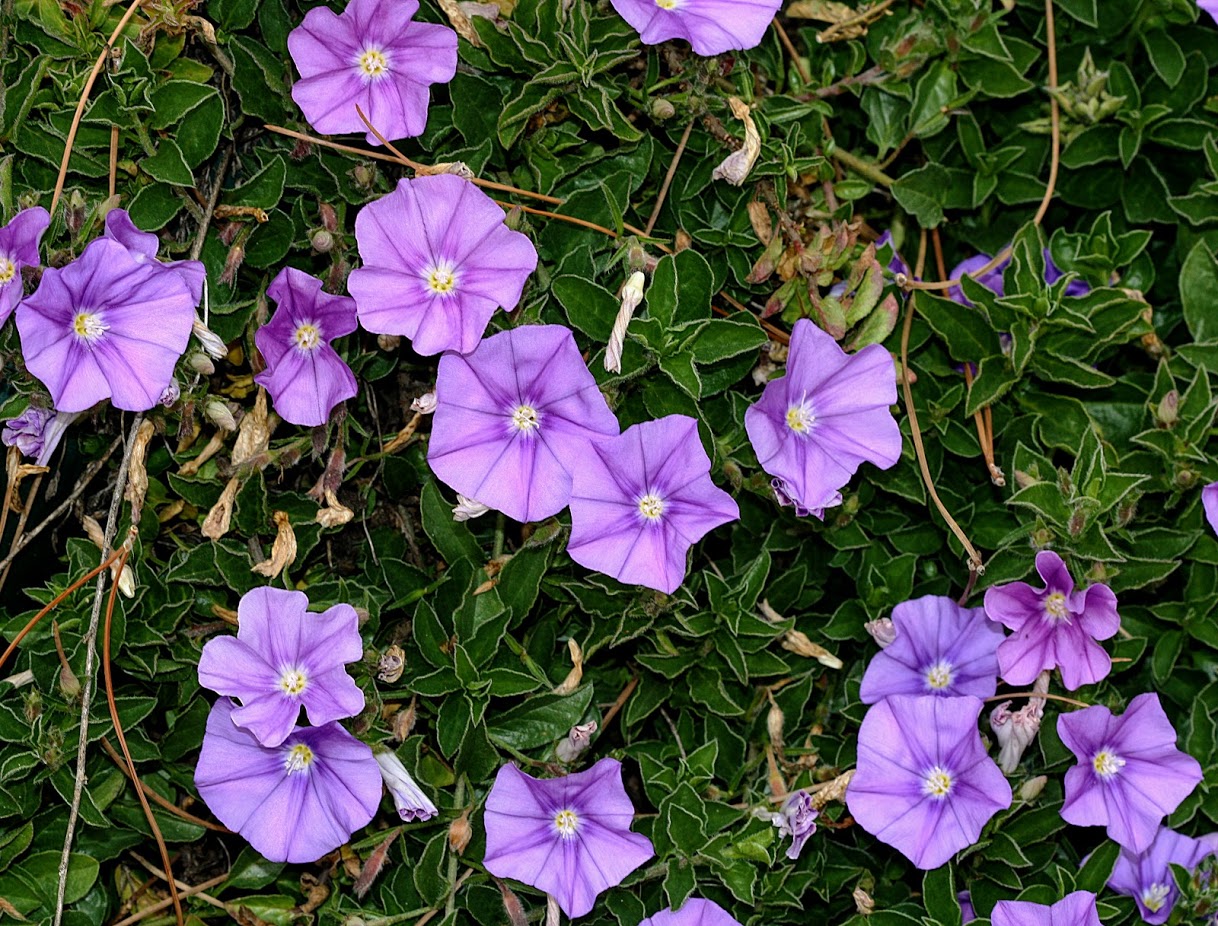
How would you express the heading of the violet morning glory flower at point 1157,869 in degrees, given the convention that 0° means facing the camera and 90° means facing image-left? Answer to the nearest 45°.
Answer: approximately 0°
